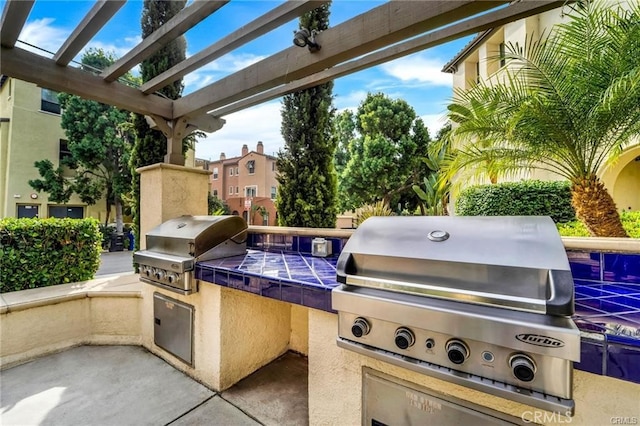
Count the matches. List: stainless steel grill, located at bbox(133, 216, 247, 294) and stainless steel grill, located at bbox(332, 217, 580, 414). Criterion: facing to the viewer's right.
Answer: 0

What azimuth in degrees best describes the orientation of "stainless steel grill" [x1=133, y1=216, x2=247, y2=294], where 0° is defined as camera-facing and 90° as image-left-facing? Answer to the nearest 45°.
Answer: approximately 45°

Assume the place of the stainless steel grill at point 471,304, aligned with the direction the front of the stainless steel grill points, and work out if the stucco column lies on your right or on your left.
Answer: on your right

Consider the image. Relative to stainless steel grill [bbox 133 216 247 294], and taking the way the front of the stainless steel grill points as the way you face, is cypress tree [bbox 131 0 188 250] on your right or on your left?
on your right

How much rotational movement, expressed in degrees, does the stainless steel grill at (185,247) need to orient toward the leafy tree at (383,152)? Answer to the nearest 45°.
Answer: approximately 180°

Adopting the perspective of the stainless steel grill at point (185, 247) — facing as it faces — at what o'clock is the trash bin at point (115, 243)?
The trash bin is roughly at 4 o'clock from the stainless steel grill.

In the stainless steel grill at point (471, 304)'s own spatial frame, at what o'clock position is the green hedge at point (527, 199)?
The green hedge is roughly at 5 o'clock from the stainless steel grill.

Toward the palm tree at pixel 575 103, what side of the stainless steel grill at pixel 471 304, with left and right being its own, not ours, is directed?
back

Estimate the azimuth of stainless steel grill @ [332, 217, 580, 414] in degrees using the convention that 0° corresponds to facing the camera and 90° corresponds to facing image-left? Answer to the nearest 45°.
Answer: approximately 45°

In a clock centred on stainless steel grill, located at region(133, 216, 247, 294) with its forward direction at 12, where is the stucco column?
The stucco column is roughly at 4 o'clock from the stainless steel grill.

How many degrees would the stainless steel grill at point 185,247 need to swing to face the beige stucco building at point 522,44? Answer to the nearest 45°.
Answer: approximately 135° to its left

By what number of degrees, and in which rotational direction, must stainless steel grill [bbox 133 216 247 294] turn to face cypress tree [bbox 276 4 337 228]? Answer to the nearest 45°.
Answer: approximately 180°
